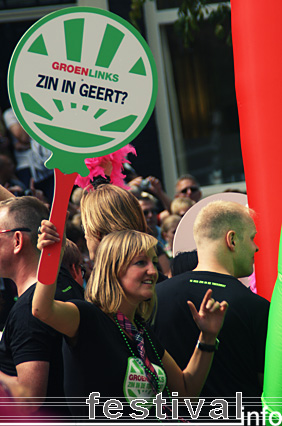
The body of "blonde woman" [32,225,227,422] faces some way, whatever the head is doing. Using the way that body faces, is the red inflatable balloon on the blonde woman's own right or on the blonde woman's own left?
on the blonde woman's own left

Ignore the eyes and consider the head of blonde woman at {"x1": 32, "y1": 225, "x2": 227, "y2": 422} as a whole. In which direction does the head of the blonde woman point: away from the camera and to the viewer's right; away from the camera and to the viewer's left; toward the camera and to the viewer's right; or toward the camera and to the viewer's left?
toward the camera and to the viewer's right

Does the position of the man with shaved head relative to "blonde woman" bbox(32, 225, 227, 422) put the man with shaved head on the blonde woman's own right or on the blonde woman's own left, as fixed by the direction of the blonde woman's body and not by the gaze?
on the blonde woman's own left

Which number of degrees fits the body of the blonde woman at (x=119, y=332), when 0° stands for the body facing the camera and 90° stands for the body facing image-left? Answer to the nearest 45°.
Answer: approximately 315°
